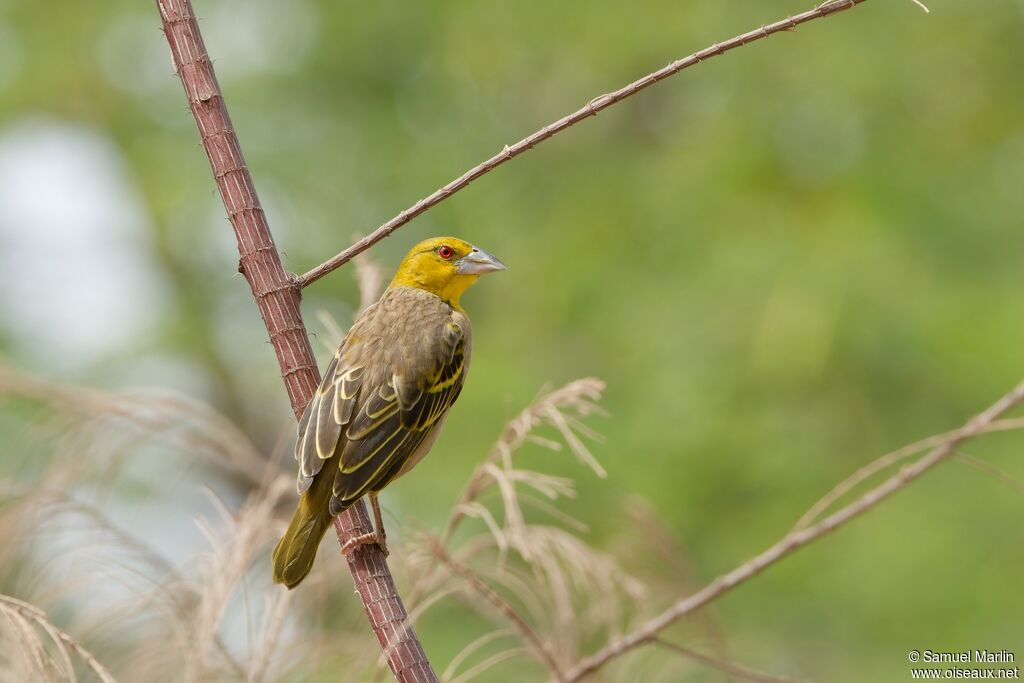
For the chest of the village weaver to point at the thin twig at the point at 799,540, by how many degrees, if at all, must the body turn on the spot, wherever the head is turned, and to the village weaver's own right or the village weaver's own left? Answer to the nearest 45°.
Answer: approximately 90° to the village weaver's own right

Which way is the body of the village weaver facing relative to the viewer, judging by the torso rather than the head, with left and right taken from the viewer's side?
facing away from the viewer and to the right of the viewer
